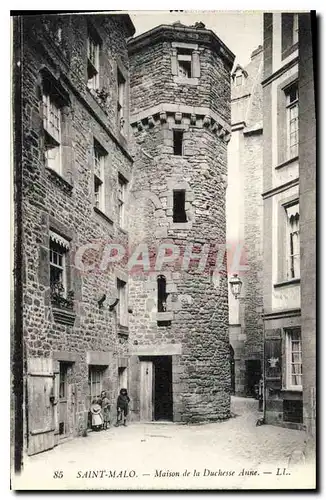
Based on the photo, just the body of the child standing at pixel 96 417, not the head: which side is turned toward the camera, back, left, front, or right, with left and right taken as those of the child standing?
front

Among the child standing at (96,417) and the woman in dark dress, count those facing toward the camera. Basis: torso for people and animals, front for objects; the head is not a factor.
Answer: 2

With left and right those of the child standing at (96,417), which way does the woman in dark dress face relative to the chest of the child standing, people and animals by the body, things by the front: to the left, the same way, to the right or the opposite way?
the same way

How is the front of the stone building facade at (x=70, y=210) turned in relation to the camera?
facing the viewer and to the right of the viewer

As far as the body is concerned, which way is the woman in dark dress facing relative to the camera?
toward the camera

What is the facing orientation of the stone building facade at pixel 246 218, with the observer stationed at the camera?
facing the viewer and to the left of the viewer
